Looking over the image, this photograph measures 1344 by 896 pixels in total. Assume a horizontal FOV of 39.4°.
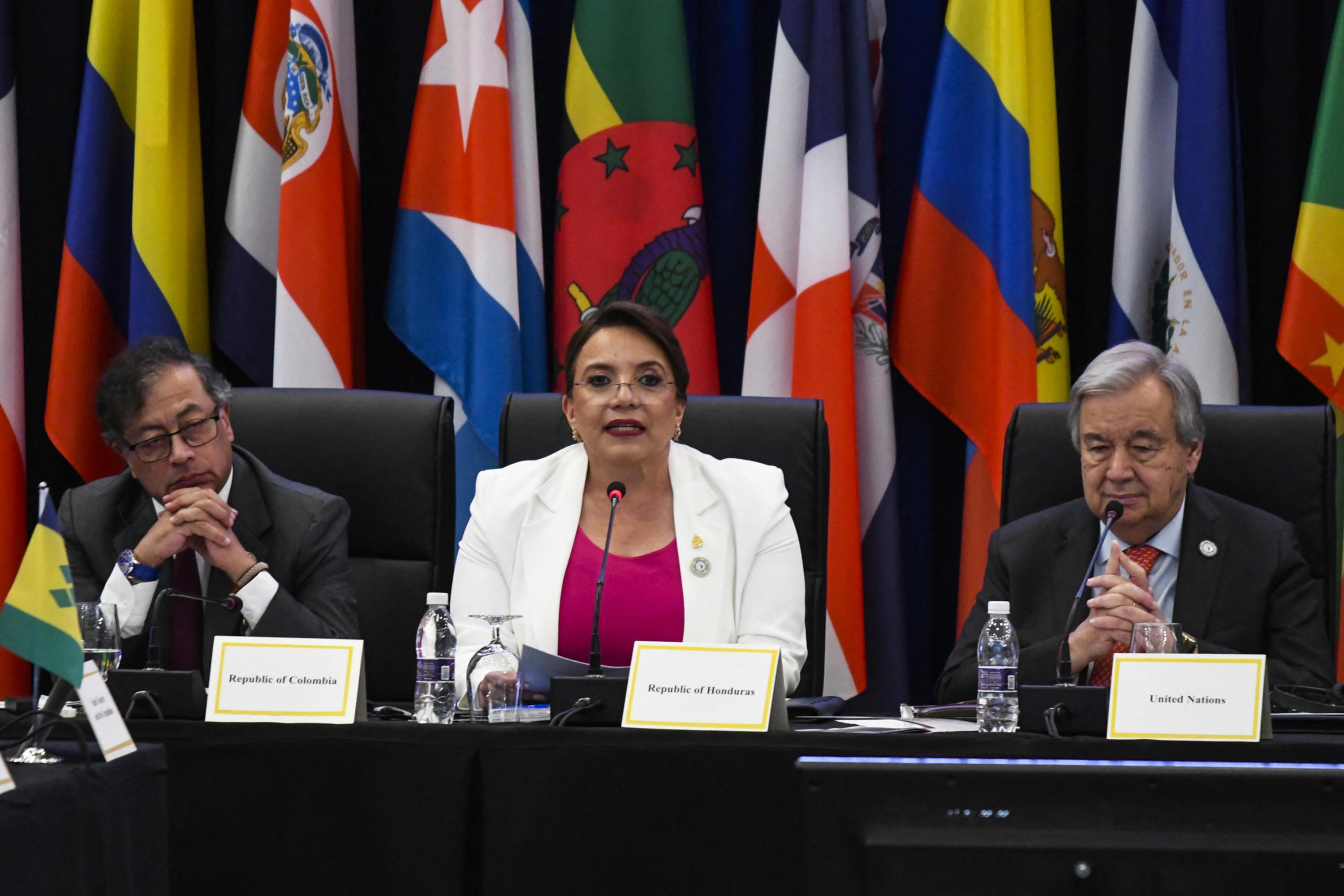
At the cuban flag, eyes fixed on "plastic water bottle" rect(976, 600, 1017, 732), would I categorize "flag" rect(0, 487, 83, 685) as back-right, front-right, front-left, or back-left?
front-right

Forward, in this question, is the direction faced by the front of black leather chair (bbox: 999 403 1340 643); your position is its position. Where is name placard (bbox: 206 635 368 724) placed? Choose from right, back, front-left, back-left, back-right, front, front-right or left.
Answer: front-right

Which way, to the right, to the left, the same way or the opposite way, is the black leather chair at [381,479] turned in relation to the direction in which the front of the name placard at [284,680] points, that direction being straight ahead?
the same way

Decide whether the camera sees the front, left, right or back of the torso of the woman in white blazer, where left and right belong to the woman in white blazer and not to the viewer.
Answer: front

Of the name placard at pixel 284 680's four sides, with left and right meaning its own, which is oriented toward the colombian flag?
back

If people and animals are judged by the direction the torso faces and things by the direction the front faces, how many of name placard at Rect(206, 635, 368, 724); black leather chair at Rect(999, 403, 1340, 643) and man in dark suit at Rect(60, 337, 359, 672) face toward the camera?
3

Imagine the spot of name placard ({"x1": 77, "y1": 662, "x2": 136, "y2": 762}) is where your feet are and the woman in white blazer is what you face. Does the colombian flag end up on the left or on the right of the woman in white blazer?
left

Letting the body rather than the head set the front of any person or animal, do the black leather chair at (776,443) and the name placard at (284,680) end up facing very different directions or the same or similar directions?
same or similar directions

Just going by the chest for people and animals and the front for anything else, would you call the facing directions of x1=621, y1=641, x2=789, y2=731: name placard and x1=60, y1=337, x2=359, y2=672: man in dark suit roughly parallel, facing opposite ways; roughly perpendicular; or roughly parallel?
roughly parallel

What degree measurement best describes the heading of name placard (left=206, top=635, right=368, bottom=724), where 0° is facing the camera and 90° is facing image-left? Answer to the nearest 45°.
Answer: approximately 0°

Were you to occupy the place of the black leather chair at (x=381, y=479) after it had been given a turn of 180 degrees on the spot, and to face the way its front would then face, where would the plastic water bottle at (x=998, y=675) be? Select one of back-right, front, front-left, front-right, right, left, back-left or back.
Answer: back-right

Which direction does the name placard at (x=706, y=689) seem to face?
toward the camera

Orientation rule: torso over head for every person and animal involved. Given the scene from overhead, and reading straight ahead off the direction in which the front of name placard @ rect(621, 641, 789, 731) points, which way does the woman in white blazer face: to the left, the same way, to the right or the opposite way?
the same way

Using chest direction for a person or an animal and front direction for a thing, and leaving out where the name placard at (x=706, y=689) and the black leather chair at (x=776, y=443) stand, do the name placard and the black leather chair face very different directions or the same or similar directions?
same or similar directions

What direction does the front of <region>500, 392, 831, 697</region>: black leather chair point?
toward the camera

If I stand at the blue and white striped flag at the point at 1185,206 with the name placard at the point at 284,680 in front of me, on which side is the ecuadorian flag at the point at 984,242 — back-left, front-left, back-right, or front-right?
front-right
